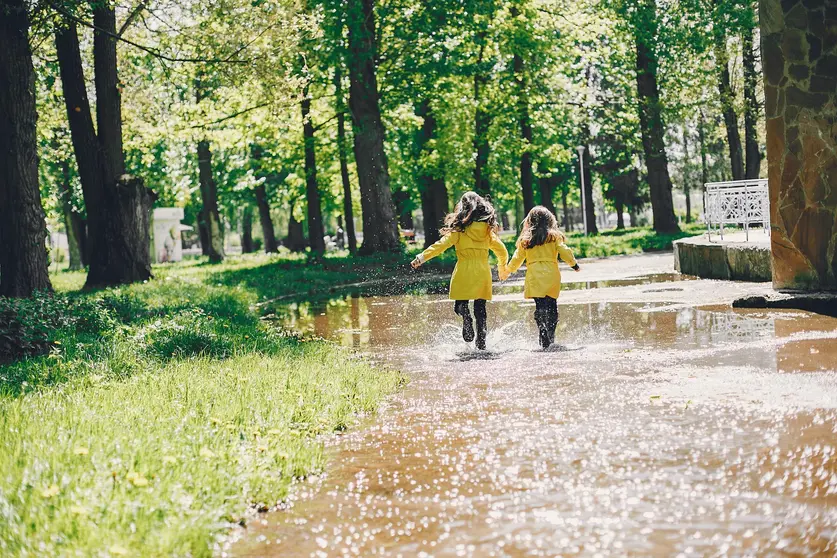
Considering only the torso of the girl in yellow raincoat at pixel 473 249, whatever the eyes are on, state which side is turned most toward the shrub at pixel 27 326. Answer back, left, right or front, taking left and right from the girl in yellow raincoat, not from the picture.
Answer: left

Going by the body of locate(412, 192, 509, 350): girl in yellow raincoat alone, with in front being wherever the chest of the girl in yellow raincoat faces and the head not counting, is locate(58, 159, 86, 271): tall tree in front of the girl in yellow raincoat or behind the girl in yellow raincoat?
in front

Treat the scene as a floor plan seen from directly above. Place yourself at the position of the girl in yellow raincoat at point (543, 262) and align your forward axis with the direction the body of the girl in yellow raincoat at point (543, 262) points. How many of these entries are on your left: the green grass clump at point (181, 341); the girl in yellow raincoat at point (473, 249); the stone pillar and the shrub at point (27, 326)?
3

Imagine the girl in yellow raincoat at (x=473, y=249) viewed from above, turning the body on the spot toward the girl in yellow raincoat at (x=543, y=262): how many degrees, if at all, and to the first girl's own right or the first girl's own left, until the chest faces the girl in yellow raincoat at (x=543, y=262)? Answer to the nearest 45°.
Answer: approximately 90° to the first girl's own right

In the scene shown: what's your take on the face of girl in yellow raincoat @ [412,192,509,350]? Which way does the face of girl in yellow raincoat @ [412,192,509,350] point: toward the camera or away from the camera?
away from the camera

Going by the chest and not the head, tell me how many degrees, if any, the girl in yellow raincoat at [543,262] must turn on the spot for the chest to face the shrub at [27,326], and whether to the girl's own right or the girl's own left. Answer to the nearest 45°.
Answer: approximately 90° to the girl's own left

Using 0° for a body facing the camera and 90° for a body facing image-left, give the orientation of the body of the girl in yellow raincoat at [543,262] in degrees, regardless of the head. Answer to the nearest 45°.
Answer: approximately 180°

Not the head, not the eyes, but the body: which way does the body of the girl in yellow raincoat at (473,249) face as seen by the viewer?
away from the camera
